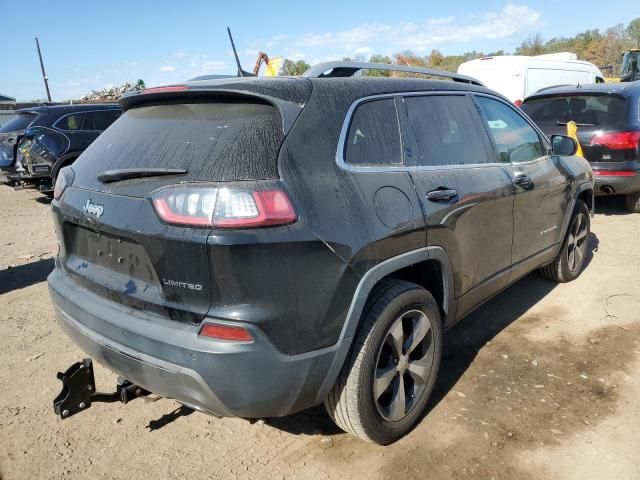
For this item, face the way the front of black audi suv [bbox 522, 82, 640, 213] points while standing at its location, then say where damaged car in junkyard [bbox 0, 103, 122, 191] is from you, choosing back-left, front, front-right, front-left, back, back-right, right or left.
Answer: back-left

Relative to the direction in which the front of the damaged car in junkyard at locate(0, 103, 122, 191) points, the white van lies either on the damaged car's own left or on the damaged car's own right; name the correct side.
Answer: on the damaged car's own right

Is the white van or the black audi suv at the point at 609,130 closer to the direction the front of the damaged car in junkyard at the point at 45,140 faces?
the white van

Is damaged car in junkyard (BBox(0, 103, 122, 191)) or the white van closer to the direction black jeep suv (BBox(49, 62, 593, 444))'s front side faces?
the white van

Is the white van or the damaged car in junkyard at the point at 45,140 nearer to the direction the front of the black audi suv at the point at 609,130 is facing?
the white van

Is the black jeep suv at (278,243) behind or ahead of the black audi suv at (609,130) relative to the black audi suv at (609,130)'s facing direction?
behind

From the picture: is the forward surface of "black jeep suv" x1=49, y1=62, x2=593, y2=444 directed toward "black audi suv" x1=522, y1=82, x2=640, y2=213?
yes

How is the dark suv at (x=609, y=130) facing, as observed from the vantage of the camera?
facing away from the viewer and to the right of the viewer

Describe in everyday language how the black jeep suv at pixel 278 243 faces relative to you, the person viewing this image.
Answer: facing away from the viewer and to the right of the viewer
